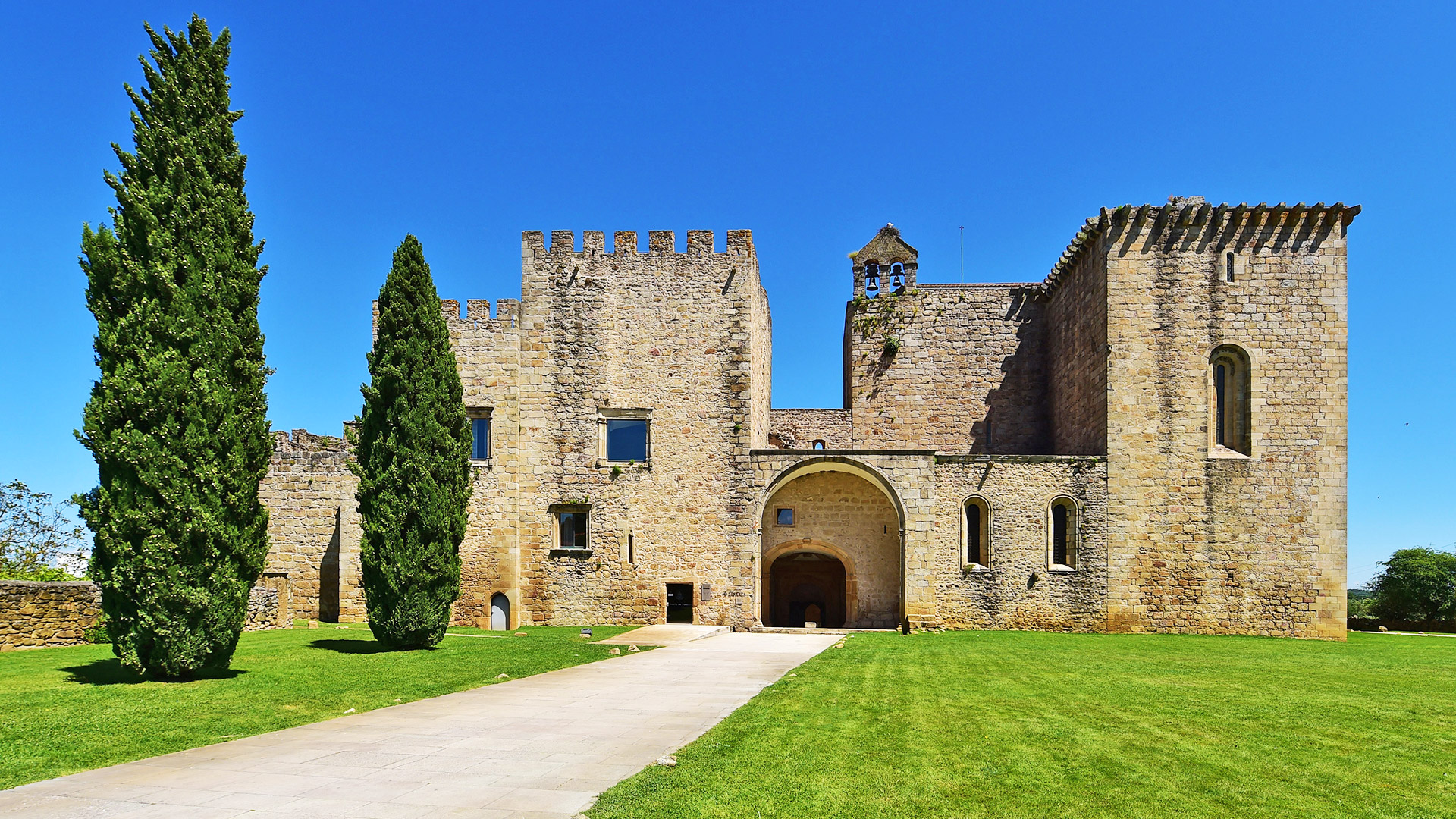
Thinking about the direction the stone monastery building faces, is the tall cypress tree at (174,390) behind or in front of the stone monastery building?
in front

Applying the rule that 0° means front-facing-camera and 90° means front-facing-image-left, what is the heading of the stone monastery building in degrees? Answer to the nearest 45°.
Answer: approximately 0°

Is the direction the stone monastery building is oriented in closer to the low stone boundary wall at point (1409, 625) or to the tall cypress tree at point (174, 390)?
the tall cypress tree

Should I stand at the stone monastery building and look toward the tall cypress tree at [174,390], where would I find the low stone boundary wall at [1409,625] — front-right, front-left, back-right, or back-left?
back-left

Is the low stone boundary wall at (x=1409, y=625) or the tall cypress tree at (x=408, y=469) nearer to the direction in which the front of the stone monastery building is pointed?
the tall cypress tree

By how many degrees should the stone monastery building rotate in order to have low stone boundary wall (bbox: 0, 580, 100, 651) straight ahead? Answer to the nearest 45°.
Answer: approximately 45° to its right
